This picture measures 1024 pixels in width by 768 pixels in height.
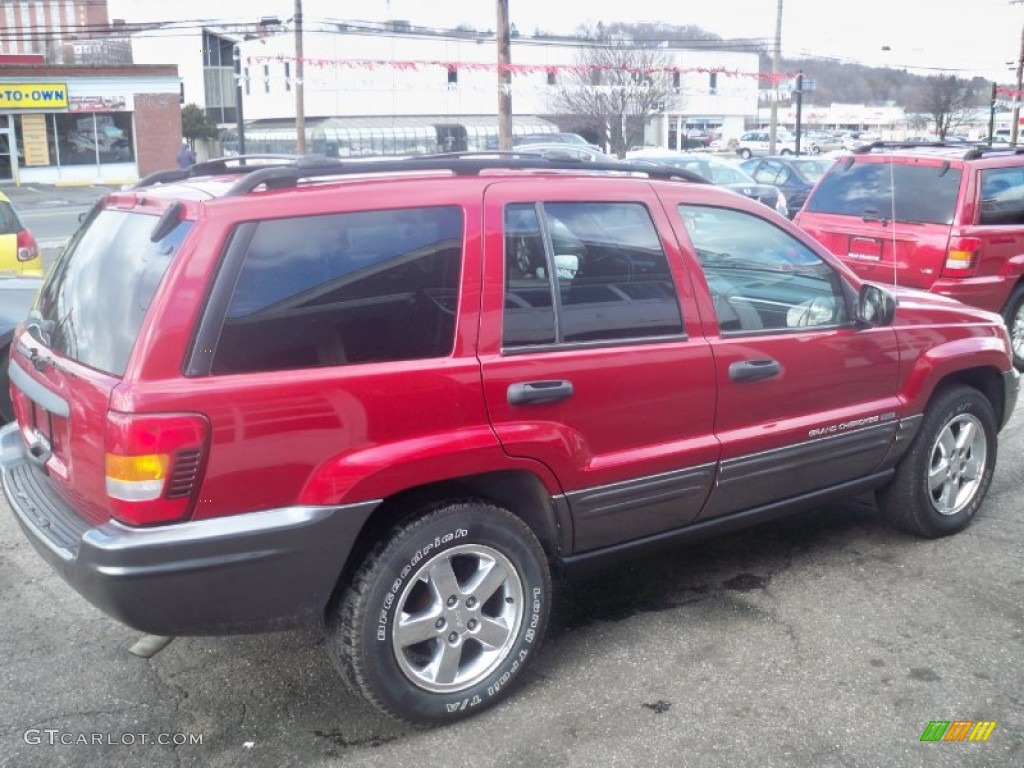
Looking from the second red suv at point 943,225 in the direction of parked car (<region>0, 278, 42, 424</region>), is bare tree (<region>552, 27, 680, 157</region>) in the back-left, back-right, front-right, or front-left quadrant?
back-right

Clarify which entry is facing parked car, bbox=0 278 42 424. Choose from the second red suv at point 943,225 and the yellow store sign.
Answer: the yellow store sign

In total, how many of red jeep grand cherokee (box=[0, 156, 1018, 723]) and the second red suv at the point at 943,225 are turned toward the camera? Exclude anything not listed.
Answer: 0

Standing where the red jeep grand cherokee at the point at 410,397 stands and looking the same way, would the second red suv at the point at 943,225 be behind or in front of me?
in front

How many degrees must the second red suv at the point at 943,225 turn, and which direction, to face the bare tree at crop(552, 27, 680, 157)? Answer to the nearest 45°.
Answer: approximately 45° to its left

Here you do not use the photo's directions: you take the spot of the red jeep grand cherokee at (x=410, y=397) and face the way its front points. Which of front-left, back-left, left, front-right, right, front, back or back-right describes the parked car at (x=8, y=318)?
left

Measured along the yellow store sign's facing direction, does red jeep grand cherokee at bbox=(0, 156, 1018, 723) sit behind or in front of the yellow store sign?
in front

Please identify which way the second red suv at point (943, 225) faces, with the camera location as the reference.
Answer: facing away from the viewer and to the right of the viewer

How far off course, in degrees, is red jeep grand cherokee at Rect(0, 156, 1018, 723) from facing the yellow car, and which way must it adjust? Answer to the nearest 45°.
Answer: approximately 90° to its left

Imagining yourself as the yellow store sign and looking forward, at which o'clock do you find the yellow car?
The yellow car is roughly at 12 o'clock from the yellow store sign.

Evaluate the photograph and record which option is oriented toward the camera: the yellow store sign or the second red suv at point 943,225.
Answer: the yellow store sign

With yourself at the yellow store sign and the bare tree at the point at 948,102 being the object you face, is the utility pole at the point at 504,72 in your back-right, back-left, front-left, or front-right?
front-right

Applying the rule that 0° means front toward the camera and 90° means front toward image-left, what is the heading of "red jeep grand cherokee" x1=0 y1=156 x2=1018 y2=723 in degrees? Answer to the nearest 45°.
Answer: approximately 225°

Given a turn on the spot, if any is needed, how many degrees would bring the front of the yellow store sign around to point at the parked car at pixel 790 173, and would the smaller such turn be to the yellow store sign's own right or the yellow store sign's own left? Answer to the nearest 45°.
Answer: approximately 45° to the yellow store sign's own left

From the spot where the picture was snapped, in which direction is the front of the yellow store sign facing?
facing the viewer

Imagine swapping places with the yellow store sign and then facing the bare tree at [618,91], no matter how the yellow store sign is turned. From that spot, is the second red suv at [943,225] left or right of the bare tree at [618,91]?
right

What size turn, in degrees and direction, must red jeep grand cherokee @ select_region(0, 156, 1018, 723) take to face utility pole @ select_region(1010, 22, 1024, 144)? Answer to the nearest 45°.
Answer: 0° — it already faces it

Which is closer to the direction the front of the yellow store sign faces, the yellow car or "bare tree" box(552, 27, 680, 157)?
the yellow car

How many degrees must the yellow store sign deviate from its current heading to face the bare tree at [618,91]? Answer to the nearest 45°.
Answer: approximately 45° to its left

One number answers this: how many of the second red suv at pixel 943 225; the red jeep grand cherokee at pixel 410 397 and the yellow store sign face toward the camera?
1

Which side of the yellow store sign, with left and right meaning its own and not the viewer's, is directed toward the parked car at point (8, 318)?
front

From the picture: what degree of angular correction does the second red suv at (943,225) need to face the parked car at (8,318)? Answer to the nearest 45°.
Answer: approximately 180°

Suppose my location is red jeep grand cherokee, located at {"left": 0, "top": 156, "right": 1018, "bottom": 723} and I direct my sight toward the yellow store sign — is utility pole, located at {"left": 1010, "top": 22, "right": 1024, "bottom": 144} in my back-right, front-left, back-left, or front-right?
front-right
